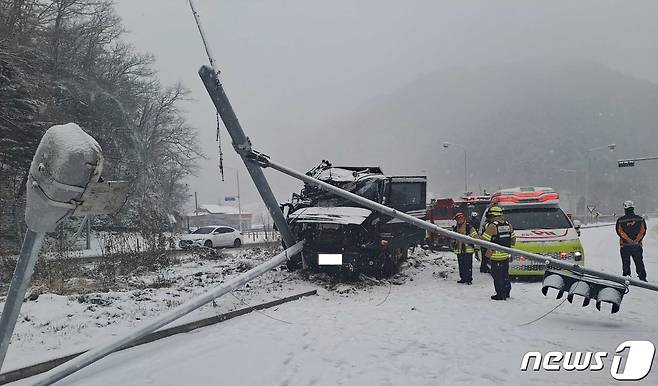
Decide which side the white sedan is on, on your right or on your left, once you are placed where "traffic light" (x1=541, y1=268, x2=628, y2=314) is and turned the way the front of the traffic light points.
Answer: on your right

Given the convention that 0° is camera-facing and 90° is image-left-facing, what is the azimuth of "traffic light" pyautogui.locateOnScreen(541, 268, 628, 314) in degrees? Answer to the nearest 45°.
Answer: approximately 0°

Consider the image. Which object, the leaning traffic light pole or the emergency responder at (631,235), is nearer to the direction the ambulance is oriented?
the leaning traffic light pole

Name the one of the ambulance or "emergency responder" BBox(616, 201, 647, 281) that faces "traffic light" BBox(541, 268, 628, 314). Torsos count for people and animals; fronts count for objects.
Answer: the ambulance

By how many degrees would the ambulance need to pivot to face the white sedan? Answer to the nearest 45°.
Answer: approximately 135° to its right

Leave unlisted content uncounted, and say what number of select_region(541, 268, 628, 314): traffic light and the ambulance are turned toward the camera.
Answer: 2

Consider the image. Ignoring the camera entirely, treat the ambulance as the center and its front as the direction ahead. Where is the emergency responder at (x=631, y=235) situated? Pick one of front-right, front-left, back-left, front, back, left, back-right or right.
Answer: left
